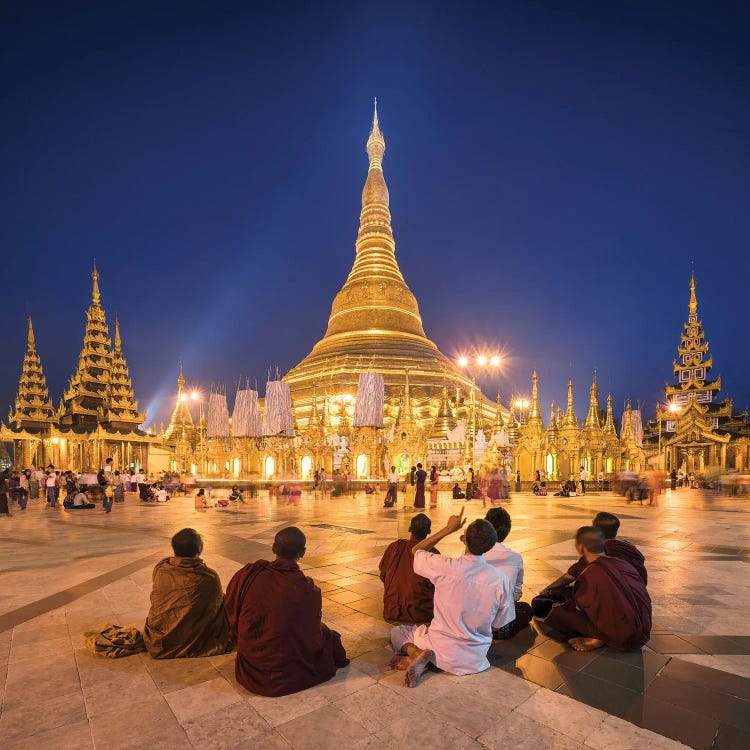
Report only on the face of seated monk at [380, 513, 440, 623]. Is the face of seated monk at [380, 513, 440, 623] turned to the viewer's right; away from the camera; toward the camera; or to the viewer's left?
away from the camera

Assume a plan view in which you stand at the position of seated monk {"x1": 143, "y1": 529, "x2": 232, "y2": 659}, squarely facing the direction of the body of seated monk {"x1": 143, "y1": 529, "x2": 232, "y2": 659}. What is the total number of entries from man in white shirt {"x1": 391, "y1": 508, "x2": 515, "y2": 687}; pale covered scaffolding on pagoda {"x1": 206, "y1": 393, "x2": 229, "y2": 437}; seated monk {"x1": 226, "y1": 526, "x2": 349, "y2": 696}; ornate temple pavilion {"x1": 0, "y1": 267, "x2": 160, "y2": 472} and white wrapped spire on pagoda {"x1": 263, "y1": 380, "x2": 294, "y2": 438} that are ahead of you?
3

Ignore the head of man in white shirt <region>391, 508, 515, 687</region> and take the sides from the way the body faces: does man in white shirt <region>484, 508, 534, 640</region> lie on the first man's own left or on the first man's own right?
on the first man's own right

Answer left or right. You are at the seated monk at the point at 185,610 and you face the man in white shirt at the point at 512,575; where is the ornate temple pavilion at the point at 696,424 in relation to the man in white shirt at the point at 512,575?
left

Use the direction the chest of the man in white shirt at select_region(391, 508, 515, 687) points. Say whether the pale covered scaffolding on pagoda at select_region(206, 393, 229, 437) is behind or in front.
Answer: in front

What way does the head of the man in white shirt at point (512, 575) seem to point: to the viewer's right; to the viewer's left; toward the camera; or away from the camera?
away from the camera

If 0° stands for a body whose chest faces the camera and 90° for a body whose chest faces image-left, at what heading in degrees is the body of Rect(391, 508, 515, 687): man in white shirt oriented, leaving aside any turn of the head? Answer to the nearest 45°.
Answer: approximately 135°

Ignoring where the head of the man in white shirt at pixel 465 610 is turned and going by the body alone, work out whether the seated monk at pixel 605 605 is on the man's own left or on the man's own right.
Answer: on the man's own right

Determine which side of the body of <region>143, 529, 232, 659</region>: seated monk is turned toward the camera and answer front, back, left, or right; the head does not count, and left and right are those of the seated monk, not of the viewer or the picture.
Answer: back

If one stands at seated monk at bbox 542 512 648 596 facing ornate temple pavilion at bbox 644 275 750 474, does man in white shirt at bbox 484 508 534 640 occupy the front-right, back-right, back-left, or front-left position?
back-left

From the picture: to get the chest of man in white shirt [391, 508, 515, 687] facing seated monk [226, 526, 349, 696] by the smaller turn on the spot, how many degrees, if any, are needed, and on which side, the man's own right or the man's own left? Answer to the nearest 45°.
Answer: approximately 45° to the man's own left

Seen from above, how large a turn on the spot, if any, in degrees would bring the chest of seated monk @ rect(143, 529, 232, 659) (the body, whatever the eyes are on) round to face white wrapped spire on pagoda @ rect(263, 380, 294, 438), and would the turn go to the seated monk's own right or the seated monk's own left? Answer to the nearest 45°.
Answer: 0° — they already face it

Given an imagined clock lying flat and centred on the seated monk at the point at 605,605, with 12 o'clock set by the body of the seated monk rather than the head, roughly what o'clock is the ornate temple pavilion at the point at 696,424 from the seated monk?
The ornate temple pavilion is roughly at 2 o'clock from the seated monk.

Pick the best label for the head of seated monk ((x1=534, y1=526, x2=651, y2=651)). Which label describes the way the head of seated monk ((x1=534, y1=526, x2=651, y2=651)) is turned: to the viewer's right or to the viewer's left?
to the viewer's left
